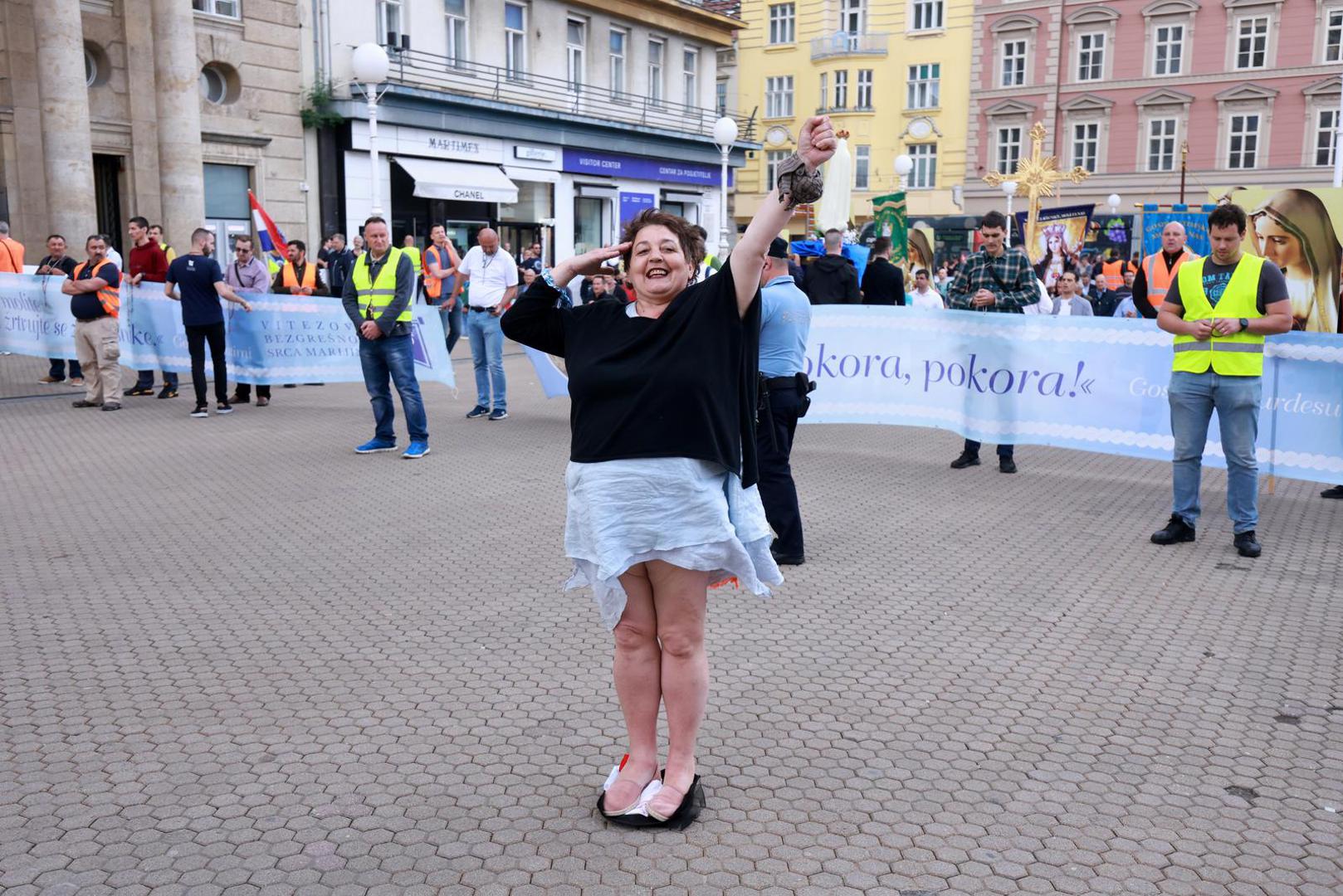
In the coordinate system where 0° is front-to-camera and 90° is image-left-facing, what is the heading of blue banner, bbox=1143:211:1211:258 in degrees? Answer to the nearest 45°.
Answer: approximately 0°

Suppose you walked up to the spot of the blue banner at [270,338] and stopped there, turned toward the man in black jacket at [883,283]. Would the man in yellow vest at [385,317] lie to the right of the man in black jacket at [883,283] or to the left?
right

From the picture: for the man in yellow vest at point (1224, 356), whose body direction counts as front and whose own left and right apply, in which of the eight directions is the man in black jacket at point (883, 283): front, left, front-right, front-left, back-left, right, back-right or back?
back-right

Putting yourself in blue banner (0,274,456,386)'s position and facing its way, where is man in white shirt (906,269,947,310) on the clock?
The man in white shirt is roughly at 9 o'clock from the blue banner.

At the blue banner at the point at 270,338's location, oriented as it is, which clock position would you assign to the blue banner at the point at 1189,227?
the blue banner at the point at 1189,227 is roughly at 9 o'clock from the blue banner at the point at 270,338.

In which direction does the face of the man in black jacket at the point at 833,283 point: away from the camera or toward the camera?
away from the camera

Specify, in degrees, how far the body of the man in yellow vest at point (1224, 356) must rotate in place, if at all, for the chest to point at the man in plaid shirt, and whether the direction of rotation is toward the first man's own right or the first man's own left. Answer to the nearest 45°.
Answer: approximately 135° to the first man's own right
